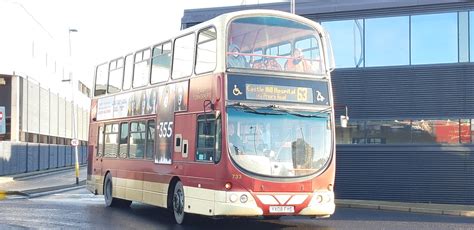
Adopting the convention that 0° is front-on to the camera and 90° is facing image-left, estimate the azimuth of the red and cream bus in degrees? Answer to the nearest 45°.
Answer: approximately 315°

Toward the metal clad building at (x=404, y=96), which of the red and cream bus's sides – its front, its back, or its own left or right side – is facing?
left

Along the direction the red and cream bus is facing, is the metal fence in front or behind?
behind
